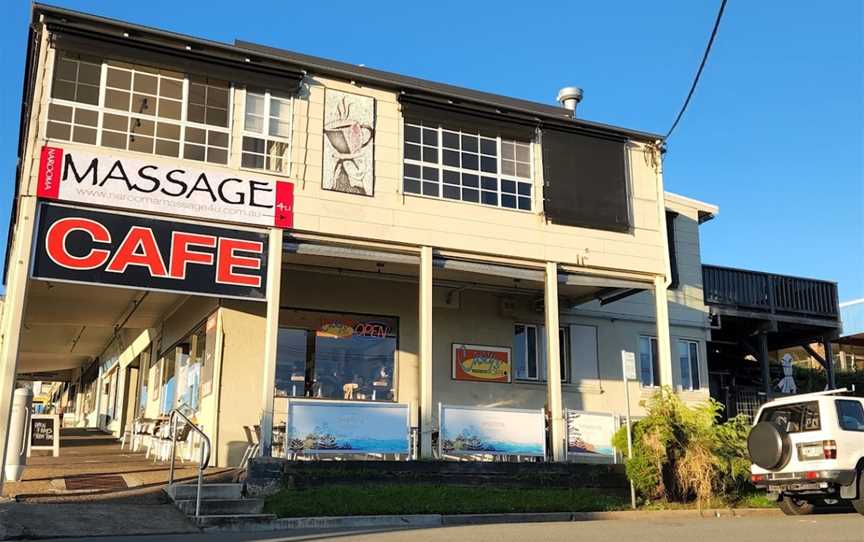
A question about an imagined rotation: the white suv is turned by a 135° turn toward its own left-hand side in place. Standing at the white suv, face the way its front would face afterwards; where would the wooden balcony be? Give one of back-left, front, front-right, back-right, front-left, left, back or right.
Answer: right

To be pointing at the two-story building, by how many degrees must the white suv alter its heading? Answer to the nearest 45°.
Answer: approximately 135° to its left

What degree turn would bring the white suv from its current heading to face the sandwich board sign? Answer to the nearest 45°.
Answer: approximately 135° to its left

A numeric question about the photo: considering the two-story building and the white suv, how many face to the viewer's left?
0

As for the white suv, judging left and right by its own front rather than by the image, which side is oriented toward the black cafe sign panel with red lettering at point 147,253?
back

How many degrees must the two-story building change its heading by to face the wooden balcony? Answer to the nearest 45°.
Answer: approximately 90° to its left

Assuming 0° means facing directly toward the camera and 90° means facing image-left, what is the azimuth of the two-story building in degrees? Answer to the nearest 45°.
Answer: approximately 315°

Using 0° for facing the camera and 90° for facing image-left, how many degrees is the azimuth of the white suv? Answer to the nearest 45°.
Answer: approximately 225°
